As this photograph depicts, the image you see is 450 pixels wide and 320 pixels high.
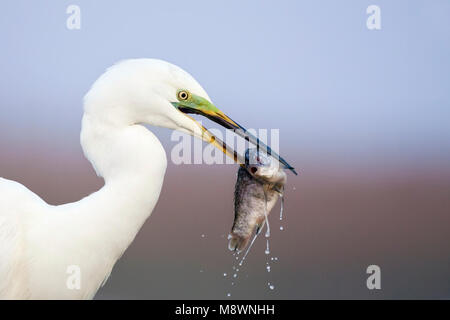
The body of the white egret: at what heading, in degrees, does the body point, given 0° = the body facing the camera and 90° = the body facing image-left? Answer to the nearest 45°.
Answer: approximately 270°
